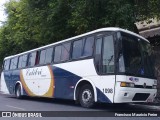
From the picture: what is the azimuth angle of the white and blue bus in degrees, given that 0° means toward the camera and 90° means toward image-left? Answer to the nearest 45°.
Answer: approximately 315°
